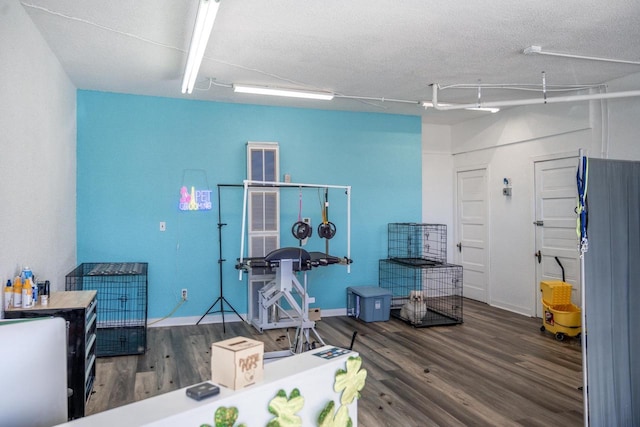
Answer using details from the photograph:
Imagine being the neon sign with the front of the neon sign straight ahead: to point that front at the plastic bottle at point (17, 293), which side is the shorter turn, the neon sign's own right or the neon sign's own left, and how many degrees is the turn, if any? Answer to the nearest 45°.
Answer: approximately 45° to the neon sign's own right

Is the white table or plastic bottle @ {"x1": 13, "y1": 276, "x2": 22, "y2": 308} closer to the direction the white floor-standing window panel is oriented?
the white table

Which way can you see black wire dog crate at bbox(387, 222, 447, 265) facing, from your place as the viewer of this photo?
facing the viewer and to the right of the viewer

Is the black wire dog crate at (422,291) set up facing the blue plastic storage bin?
no

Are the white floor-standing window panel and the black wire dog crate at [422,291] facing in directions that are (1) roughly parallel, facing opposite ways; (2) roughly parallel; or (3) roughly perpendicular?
roughly parallel

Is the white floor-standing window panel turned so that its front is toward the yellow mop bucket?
no

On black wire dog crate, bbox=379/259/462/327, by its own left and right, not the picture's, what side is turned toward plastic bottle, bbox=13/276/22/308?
right

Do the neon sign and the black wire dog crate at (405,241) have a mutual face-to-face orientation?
no

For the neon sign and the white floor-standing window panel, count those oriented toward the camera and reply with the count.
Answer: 2

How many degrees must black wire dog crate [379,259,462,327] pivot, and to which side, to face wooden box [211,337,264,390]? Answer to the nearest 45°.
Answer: approximately 45° to its right

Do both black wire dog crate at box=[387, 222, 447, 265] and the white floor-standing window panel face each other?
no

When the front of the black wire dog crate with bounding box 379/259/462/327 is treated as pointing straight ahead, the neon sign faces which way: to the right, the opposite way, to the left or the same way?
the same way

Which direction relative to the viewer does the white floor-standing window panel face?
toward the camera

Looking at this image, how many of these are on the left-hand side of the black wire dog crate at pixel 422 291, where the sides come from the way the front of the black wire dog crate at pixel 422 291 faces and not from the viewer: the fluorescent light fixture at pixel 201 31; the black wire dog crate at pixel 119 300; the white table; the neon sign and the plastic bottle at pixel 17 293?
0

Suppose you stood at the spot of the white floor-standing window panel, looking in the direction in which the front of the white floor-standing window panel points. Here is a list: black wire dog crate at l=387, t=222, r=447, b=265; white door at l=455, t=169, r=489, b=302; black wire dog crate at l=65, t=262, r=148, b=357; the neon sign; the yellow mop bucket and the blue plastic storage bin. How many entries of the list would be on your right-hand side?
2

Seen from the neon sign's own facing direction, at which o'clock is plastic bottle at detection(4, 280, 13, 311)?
The plastic bottle is roughly at 1 o'clock from the neon sign.

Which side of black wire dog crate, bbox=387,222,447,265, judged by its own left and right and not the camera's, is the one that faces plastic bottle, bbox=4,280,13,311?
right

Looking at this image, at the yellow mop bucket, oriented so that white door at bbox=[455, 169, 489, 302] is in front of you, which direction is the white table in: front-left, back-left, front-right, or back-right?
back-left

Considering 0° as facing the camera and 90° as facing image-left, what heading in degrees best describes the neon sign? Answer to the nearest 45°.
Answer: approximately 0°

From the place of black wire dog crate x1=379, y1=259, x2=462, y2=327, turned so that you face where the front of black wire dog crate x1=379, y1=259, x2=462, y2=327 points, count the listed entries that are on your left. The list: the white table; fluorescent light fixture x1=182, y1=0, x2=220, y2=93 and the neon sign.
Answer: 0
